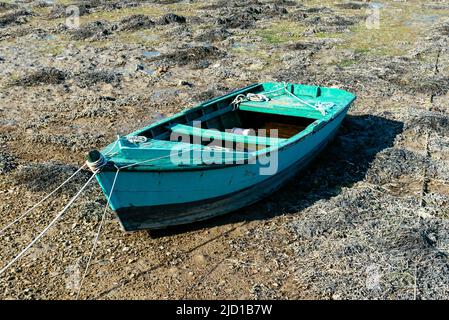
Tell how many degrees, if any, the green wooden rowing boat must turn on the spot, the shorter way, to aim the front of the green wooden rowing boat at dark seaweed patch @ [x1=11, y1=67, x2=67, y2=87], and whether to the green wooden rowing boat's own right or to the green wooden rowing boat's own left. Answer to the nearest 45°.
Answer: approximately 90° to the green wooden rowing boat's own right

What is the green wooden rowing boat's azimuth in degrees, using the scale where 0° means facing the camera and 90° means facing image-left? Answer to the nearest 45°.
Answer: approximately 45°
